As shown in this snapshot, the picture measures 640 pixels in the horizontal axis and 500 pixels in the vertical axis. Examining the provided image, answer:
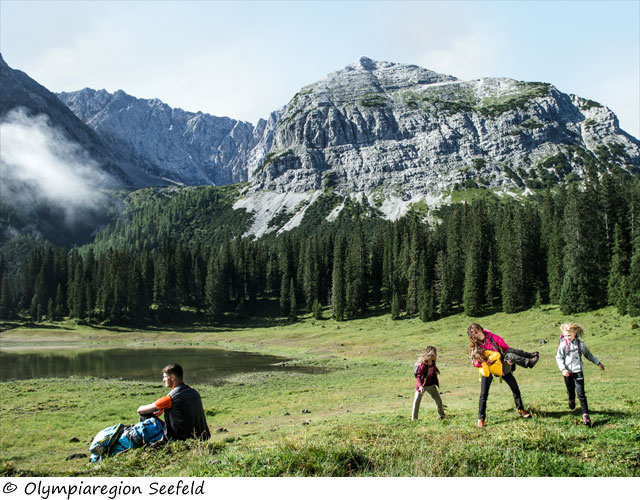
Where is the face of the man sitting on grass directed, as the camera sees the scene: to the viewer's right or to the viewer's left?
to the viewer's left

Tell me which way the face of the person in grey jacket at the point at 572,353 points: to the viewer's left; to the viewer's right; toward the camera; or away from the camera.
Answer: toward the camera

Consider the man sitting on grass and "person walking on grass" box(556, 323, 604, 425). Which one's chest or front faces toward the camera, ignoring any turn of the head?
the person walking on grass

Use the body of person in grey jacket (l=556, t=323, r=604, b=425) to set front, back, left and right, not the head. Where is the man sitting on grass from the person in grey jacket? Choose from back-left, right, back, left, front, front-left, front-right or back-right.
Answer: front-right

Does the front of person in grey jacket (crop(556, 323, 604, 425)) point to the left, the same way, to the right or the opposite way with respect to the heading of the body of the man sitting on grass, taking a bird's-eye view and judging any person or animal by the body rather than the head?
to the left

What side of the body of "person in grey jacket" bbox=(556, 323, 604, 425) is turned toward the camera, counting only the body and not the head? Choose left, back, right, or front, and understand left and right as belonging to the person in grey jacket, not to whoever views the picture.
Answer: front

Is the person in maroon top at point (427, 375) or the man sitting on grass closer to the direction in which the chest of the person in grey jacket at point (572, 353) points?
the man sitting on grass

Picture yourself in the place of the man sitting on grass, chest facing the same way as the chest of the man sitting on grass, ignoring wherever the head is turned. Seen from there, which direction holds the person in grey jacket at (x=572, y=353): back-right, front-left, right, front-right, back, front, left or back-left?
back-right
